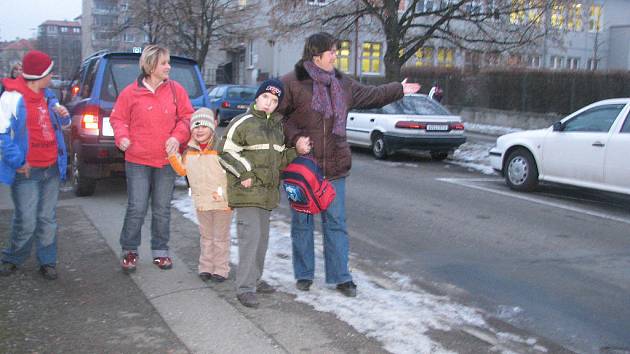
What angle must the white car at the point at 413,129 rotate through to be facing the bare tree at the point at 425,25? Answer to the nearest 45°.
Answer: approximately 45° to its right

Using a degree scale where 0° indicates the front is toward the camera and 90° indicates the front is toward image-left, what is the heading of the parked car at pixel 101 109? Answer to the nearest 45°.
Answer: approximately 180°

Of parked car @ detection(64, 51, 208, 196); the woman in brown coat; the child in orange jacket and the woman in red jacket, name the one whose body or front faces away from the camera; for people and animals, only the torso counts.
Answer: the parked car

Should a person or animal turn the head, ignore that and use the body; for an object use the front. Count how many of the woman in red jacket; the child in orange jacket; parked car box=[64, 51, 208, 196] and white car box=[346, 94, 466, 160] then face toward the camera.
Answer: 2

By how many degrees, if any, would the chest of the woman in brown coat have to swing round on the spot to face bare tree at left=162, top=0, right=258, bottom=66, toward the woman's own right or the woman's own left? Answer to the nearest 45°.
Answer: approximately 135° to the woman's own left

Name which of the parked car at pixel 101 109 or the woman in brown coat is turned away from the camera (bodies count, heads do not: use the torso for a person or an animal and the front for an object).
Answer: the parked car

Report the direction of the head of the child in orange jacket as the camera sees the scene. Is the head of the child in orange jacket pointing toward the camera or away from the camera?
toward the camera

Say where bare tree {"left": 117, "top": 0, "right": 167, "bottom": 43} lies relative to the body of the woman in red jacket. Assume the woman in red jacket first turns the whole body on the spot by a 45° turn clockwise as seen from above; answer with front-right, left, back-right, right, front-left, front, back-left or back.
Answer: back-right

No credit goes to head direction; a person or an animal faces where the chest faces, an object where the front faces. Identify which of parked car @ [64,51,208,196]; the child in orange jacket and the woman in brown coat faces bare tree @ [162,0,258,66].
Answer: the parked car

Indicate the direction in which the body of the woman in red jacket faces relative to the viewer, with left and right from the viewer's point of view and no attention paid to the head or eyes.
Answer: facing the viewer

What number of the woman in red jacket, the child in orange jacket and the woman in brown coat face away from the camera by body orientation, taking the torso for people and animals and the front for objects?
0

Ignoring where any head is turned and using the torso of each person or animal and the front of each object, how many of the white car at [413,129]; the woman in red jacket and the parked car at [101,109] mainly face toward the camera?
1

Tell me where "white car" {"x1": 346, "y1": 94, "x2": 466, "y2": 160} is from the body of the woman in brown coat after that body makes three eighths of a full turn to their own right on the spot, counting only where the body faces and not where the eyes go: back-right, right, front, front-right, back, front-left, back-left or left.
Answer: right

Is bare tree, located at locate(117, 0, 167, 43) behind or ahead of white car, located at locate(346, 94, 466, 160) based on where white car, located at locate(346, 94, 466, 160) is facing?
ahead

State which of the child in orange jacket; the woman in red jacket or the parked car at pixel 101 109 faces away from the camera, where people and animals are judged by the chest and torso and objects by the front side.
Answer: the parked car

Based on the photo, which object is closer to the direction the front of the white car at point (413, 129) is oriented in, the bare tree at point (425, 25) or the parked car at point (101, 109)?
the bare tree
